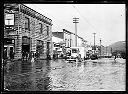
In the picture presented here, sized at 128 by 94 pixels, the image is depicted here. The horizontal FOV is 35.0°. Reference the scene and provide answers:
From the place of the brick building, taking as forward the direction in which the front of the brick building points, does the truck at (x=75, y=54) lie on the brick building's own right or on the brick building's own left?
on the brick building's own left

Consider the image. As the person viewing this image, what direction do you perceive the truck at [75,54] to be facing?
facing the viewer and to the left of the viewer

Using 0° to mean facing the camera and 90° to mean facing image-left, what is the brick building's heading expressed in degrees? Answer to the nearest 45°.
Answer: approximately 315°

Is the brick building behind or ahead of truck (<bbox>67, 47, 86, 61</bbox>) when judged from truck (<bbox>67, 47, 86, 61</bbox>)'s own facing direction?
ahead

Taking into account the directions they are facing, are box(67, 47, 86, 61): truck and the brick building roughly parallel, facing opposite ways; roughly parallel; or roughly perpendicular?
roughly perpendicular

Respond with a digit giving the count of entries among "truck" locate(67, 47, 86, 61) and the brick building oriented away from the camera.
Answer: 0
